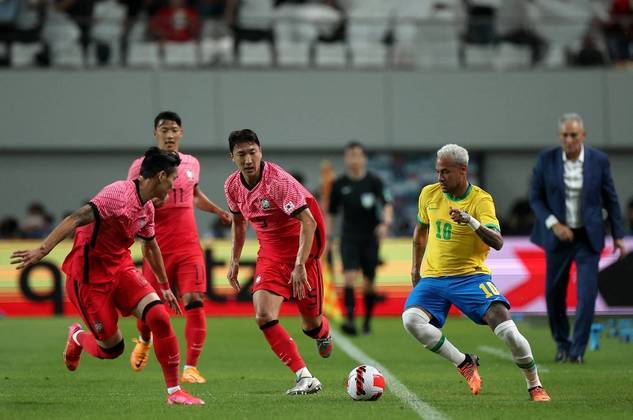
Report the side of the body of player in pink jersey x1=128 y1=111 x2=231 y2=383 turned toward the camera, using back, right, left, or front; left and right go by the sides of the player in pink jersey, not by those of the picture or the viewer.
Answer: front

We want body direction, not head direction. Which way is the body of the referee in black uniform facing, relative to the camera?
toward the camera

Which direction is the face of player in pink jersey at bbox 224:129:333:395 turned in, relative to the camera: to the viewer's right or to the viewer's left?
to the viewer's right

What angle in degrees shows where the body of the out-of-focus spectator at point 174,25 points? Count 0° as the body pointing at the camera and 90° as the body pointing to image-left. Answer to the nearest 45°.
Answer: approximately 0°

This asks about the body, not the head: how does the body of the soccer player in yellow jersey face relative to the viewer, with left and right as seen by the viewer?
facing the viewer and to the left of the viewer

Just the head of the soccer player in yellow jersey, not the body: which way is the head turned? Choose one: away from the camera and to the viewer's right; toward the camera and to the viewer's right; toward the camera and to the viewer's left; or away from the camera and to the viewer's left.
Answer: toward the camera and to the viewer's left

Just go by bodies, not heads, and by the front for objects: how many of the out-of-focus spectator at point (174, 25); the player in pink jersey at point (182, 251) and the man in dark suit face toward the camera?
3

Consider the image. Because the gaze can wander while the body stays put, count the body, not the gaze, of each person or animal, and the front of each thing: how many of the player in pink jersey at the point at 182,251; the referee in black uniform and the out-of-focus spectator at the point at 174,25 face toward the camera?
3

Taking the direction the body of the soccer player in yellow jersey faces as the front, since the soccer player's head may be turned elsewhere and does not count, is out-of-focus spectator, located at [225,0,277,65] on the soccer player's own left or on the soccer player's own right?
on the soccer player's own right

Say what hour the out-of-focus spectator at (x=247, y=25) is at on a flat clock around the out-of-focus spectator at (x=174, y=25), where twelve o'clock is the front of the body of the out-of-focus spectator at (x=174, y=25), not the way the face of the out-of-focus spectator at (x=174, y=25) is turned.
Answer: the out-of-focus spectator at (x=247, y=25) is roughly at 9 o'clock from the out-of-focus spectator at (x=174, y=25).

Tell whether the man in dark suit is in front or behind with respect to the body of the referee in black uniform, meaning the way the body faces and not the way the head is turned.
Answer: in front

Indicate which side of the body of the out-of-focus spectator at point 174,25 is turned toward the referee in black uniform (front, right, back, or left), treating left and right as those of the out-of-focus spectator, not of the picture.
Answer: front

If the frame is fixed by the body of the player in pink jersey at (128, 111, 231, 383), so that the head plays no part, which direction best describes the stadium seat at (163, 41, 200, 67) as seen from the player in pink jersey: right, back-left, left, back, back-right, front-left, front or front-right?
back

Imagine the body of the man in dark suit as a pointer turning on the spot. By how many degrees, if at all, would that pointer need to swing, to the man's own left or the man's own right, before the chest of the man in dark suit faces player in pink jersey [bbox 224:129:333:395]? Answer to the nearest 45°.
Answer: approximately 45° to the man's own right

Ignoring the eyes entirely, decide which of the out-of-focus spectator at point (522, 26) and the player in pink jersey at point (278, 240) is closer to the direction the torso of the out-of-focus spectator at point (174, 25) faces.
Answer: the player in pink jersey

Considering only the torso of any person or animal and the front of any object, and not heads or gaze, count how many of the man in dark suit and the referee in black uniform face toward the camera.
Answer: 2
